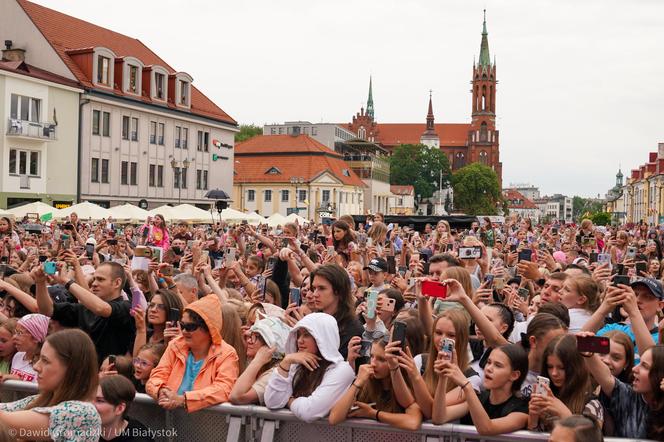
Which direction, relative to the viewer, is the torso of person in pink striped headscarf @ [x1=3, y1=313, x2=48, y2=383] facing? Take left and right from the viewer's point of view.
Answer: facing the viewer and to the left of the viewer

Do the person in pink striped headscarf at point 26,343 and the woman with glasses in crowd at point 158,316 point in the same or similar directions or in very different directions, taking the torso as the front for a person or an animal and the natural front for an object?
same or similar directions

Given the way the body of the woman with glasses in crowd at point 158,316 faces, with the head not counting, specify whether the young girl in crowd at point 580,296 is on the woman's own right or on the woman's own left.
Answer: on the woman's own left

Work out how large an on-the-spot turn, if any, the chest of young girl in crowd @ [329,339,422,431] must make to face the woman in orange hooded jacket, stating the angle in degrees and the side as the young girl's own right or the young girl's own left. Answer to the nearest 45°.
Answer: approximately 90° to the young girl's own right

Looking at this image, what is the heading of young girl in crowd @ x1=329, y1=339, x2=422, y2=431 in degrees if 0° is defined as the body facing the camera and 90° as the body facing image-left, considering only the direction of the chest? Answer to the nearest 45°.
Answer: approximately 45°

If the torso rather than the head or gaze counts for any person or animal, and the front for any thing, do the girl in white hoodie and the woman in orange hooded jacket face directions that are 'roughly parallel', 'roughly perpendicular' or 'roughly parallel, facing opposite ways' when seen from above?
roughly parallel

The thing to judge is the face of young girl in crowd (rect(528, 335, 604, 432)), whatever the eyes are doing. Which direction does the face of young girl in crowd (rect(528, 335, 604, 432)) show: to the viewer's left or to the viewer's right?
to the viewer's left

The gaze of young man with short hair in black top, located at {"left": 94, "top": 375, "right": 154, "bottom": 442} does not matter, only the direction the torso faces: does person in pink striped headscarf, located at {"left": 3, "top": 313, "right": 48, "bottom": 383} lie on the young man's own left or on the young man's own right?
on the young man's own right
